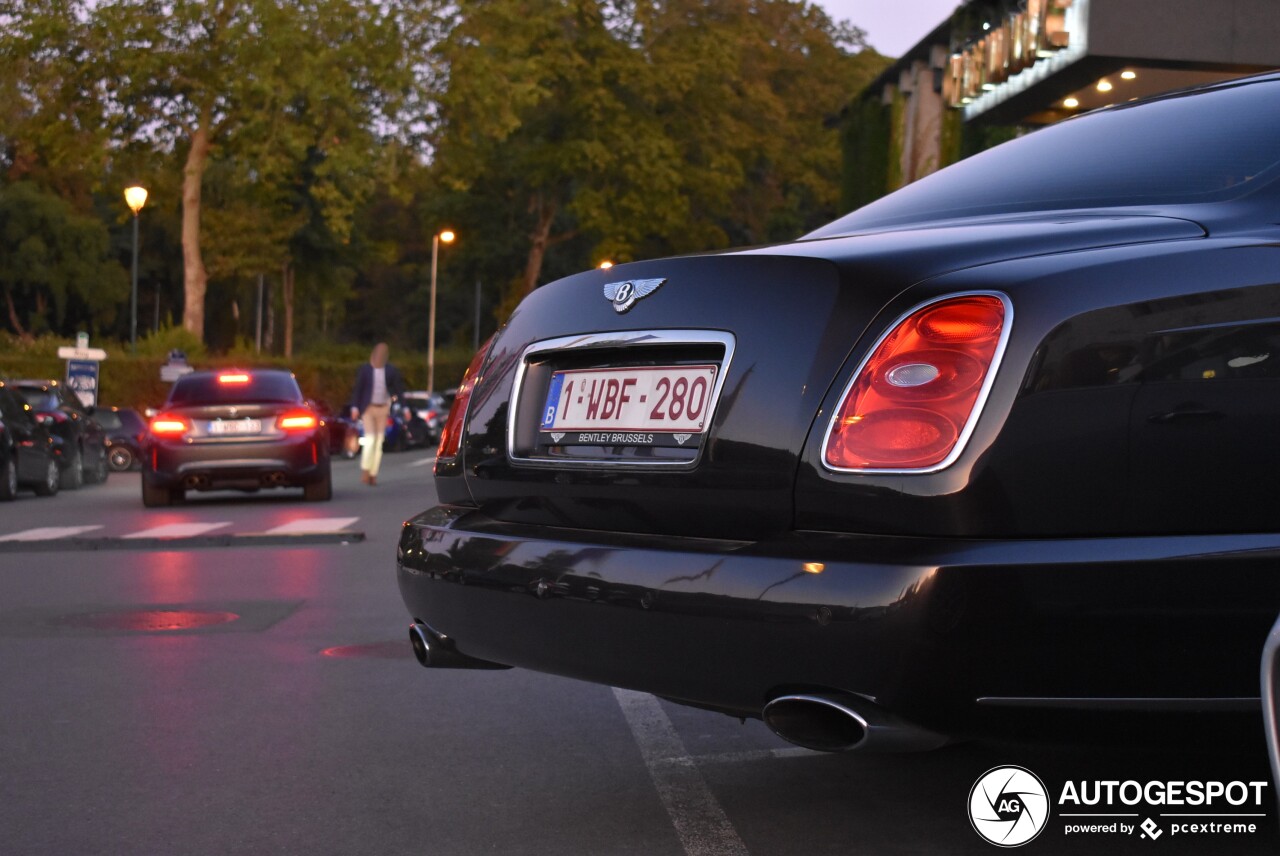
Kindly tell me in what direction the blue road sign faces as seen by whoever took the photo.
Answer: facing the viewer

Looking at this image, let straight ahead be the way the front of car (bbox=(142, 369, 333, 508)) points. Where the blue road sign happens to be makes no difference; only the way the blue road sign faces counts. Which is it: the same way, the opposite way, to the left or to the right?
the opposite way

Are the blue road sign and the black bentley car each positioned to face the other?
no

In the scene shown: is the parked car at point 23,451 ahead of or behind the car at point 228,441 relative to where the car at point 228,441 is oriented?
ahead

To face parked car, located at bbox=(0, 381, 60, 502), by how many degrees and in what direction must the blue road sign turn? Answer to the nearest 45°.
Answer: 0° — it already faces it

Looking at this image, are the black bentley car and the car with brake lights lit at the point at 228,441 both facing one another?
no

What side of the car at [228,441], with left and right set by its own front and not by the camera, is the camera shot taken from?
back

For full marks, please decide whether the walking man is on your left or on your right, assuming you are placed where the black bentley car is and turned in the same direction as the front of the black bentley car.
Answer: on your left

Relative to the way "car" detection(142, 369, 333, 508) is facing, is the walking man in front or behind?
in front

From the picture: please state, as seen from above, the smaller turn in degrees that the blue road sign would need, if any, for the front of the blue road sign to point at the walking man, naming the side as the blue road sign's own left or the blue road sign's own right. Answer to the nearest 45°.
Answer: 0° — it already faces them

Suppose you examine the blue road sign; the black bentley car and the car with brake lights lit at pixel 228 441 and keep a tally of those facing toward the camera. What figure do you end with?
1

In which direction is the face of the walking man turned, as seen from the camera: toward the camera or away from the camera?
toward the camera

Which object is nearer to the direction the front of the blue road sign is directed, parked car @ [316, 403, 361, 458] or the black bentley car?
the black bentley car

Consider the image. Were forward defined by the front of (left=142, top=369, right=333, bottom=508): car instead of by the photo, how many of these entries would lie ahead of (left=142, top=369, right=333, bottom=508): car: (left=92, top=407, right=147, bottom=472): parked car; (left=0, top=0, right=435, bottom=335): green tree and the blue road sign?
3

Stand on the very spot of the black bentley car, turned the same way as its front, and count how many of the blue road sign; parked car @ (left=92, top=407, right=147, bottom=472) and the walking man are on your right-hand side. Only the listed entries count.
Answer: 0

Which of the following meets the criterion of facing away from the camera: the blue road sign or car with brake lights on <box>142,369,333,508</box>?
the car with brake lights on

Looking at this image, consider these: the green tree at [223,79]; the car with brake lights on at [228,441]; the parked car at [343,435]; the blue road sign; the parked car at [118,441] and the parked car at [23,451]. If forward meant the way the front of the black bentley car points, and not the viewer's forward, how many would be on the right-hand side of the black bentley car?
0
